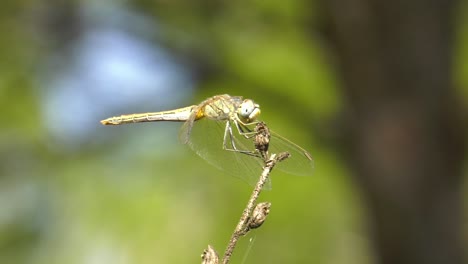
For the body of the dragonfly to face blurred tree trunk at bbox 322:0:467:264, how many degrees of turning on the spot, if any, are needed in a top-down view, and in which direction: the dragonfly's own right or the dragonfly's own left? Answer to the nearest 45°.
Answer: approximately 45° to the dragonfly's own left

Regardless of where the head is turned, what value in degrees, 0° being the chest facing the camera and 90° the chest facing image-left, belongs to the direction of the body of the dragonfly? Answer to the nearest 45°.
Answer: approximately 270°
